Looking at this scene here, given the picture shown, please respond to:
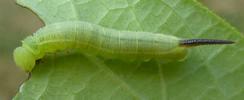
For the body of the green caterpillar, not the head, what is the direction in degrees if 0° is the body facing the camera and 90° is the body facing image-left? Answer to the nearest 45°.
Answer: approximately 90°
